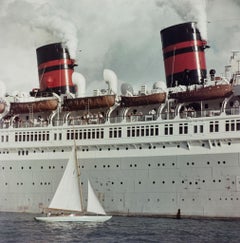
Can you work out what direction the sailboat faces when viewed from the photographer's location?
facing to the right of the viewer
